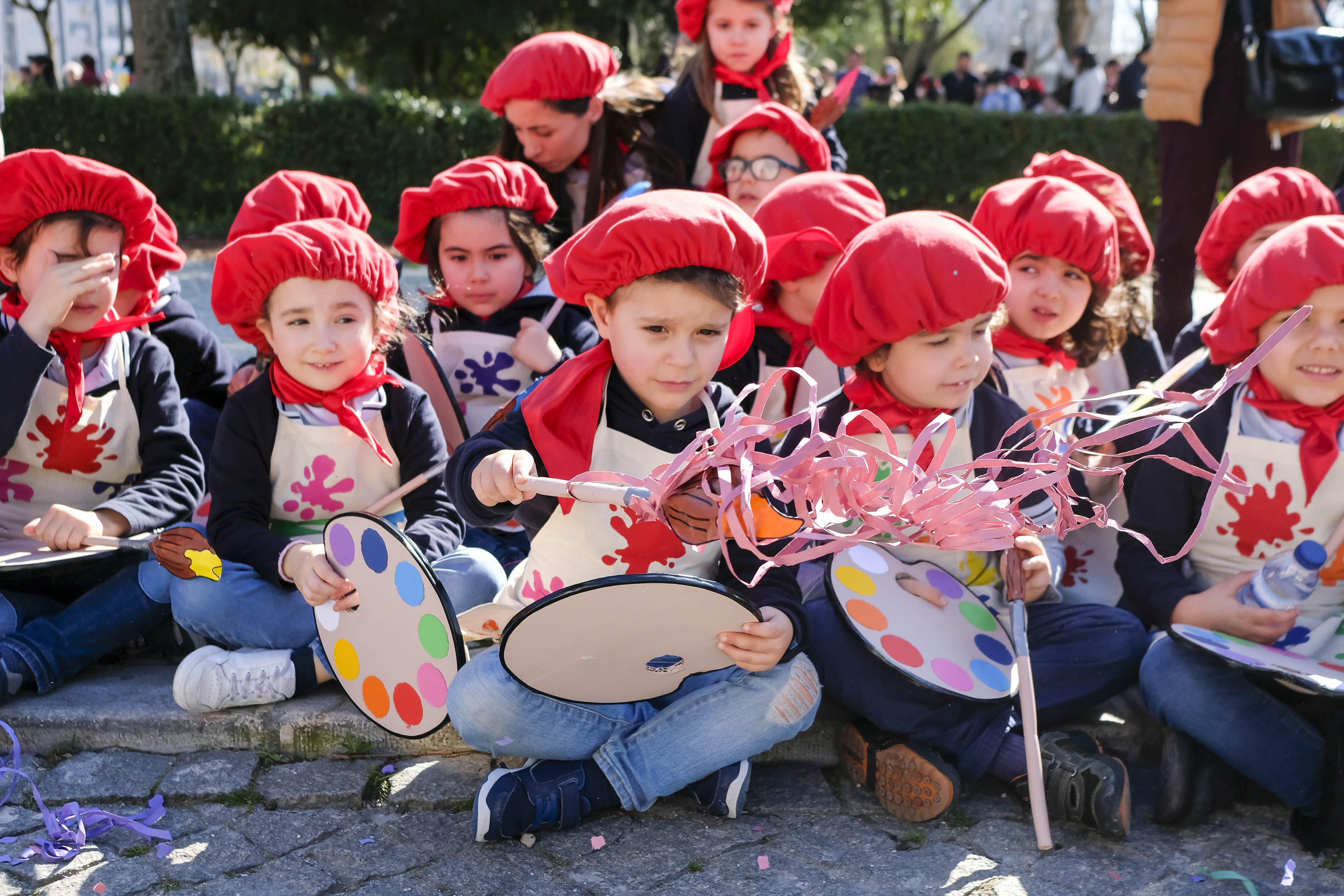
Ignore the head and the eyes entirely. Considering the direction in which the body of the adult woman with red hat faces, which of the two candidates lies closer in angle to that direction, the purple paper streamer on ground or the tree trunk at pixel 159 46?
the purple paper streamer on ground

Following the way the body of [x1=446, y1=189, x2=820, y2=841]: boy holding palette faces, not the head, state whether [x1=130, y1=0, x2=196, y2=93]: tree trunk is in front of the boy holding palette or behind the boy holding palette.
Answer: behind

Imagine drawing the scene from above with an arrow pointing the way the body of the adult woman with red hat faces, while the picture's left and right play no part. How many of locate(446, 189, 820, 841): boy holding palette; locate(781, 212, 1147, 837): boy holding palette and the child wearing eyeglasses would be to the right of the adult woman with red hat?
0

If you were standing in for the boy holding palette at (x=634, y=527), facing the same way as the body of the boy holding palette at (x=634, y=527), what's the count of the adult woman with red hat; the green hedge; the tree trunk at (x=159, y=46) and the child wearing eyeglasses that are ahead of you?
0

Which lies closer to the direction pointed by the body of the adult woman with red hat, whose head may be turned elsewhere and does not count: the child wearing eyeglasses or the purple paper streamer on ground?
the purple paper streamer on ground

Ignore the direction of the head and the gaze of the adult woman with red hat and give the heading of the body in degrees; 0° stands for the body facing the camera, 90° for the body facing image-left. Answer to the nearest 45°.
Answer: approximately 45°

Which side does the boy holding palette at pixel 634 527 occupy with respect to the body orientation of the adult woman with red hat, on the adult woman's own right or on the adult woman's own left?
on the adult woman's own left

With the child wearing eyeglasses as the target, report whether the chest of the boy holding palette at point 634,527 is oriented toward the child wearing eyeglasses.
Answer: no

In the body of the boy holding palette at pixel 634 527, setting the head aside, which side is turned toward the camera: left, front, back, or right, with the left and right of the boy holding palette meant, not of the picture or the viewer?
front

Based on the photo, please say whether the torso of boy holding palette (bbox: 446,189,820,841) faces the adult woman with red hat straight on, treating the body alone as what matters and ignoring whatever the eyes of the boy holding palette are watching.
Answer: no

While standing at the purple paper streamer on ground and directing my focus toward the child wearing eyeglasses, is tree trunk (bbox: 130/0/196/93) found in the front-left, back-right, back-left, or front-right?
front-left

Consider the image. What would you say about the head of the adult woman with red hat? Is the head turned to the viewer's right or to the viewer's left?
to the viewer's left

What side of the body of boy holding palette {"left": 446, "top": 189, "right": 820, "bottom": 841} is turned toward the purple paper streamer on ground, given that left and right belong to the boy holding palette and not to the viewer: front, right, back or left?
right
